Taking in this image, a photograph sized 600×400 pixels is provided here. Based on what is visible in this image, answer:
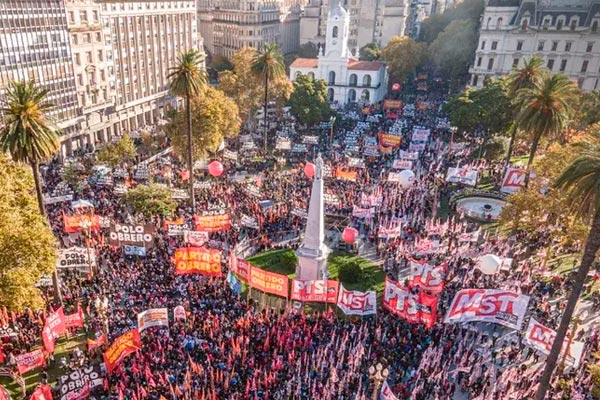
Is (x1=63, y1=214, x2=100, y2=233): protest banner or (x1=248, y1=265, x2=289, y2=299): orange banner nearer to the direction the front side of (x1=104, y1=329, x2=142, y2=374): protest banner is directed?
the orange banner

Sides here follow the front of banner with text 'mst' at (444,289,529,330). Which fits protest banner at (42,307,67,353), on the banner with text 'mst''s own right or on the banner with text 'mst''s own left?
on the banner with text 'mst''s own right

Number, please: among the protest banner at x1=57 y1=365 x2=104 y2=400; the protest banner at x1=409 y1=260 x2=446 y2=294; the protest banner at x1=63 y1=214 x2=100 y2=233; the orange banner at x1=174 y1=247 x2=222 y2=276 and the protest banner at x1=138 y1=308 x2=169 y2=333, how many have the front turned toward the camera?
5

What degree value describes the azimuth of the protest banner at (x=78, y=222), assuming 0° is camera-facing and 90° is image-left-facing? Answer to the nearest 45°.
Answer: approximately 0°

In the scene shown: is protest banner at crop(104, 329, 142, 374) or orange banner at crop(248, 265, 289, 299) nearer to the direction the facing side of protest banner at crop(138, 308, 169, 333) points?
the protest banner

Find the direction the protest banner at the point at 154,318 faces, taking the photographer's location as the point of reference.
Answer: facing the viewer

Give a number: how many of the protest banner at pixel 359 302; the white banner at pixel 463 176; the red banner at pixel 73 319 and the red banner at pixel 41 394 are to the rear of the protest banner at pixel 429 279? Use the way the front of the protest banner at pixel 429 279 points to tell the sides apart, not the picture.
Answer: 1

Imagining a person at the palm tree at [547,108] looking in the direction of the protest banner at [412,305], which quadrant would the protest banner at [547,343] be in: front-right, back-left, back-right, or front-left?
front-left

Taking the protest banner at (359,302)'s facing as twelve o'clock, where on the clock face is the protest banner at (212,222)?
the protest banner at (212,222) is roughly at 4 o'clock from the protest banner at (359,302).

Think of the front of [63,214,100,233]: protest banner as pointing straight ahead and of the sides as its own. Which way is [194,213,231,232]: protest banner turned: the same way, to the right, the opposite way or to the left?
the same way

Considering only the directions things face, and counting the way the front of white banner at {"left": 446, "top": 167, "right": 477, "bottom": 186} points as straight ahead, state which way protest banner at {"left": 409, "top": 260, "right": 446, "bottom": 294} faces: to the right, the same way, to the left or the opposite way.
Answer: the same way

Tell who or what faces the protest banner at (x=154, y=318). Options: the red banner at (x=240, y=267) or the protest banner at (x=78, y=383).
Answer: the red banner

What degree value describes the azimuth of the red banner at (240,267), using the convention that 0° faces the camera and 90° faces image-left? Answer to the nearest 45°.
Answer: approximately 45°

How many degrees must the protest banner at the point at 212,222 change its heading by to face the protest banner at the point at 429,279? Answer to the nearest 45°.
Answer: approximately 45° to its left

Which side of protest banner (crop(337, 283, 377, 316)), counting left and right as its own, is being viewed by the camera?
front

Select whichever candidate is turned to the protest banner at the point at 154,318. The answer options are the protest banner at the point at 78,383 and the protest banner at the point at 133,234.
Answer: the protest banner at the point at 133,234

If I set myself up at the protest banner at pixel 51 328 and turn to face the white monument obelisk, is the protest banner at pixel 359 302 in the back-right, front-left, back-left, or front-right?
front-right

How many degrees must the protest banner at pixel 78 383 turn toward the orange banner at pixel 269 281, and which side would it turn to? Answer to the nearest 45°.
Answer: approximately 90° to its left

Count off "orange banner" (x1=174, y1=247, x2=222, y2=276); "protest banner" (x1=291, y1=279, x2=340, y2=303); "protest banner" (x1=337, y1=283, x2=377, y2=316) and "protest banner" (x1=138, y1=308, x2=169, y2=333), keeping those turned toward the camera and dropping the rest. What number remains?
4

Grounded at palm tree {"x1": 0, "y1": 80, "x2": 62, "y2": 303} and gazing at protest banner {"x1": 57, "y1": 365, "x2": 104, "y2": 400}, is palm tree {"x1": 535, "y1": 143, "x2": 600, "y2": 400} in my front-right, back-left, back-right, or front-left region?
front-left

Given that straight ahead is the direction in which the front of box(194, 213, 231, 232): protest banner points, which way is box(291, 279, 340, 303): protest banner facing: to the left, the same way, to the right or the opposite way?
the same way
